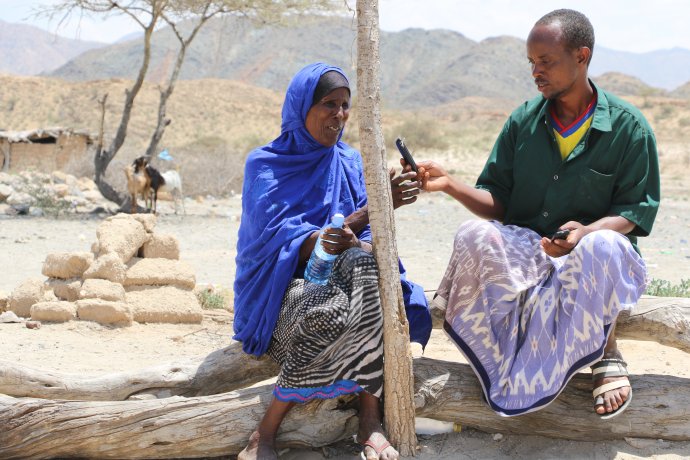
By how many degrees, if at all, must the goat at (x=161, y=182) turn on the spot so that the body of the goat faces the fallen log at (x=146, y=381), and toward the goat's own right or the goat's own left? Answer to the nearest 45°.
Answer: approximately 90° to the goat's own left

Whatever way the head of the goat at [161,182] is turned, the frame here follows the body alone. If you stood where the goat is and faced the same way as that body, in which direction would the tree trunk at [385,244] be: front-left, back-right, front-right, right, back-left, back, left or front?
left

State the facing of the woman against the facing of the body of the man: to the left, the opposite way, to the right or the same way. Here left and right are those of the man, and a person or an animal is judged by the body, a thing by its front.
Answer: to the left

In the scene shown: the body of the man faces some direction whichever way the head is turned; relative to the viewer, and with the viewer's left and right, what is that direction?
facing the viewer and to the left of the viewer

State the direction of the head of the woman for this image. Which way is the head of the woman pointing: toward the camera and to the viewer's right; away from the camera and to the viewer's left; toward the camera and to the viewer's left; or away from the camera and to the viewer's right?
toward the camera and to the viewer's right

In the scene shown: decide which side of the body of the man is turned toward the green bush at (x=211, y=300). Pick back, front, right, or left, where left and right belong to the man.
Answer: right

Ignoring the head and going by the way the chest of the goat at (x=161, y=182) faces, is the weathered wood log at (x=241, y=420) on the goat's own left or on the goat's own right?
on the goat's own left

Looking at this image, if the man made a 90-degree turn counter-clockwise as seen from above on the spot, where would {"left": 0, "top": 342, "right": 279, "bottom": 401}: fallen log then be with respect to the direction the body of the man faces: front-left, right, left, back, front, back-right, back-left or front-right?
back-right

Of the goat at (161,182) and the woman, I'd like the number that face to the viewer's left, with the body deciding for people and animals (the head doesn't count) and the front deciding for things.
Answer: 1

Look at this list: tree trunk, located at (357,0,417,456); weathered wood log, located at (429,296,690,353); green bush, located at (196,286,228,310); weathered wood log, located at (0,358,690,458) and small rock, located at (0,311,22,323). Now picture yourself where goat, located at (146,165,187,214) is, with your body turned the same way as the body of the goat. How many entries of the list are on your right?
0

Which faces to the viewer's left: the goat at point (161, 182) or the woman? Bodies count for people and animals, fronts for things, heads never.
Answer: the goat

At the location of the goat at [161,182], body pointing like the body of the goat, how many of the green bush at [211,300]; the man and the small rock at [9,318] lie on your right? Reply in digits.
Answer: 0

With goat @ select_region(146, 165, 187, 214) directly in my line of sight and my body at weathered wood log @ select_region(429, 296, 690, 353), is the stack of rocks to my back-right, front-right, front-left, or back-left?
front-left

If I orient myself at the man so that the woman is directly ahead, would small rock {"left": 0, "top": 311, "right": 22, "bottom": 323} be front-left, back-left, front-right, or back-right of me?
front-right

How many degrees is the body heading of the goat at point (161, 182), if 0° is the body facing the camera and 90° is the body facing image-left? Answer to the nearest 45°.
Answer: approximately 90°

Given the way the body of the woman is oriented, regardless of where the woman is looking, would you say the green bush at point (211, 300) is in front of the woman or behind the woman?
behind

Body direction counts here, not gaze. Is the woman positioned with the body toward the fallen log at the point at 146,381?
no

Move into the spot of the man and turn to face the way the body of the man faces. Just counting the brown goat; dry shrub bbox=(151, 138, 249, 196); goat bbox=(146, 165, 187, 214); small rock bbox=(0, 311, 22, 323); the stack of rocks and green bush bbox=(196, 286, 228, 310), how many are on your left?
0
